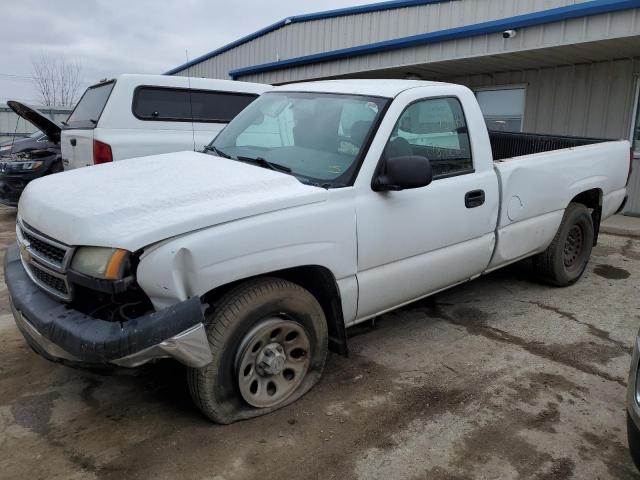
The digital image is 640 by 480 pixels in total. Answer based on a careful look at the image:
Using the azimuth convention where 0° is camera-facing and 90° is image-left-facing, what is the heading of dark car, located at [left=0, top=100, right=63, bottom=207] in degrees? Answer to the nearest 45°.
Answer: approximately 45°

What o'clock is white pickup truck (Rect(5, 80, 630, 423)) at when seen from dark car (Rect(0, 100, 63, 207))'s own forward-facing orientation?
The white pickup truck is roughly at 10 o'clock from the dark car.

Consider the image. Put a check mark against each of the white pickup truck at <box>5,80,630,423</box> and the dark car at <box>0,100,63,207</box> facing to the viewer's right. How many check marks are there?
0

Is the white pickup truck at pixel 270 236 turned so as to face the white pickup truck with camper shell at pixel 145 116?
no

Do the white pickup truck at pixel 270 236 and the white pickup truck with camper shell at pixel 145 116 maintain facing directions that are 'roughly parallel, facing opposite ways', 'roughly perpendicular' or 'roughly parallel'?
roughly parallel, facing opposite ways

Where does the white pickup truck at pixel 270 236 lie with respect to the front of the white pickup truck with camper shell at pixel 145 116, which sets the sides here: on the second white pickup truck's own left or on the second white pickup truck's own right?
on the second white pickup truck's own right

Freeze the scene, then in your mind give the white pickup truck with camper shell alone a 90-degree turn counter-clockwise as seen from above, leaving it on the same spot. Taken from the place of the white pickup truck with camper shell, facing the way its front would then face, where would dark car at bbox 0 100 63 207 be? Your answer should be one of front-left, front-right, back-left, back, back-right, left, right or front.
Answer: front

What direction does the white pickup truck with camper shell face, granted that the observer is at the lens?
facing away from the viewer and to the right of the viewer

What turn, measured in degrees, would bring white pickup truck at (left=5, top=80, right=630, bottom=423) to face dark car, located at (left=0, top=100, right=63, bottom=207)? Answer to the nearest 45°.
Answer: approximately 90° to its right
